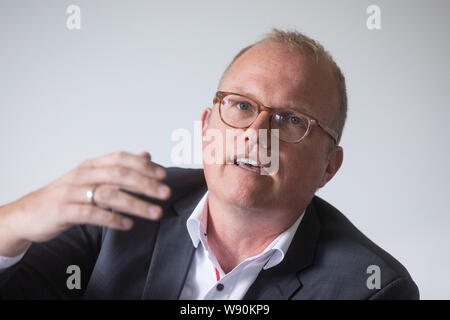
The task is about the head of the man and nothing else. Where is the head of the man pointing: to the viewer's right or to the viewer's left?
to the viewer's left

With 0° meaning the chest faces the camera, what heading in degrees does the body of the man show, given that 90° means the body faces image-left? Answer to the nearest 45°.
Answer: approximately 0°
